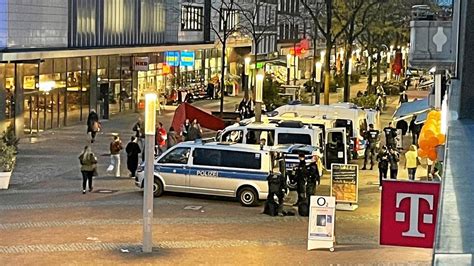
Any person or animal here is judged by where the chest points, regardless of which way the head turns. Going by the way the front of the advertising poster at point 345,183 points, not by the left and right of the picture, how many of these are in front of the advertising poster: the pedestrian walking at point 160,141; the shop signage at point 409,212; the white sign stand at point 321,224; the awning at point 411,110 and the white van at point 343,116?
2

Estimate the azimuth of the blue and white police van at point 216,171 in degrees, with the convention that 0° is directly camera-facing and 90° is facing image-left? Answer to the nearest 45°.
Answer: approximately 90°

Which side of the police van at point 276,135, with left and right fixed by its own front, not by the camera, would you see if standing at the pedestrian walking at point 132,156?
front

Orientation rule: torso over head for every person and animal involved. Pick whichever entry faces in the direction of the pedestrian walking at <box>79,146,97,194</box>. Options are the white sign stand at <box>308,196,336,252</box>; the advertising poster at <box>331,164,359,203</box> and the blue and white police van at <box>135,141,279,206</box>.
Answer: the blue and white police van

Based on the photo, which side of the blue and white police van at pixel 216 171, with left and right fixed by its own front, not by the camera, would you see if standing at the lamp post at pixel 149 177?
left

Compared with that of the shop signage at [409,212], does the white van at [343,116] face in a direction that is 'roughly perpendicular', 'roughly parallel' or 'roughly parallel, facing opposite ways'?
roughly perpendicular

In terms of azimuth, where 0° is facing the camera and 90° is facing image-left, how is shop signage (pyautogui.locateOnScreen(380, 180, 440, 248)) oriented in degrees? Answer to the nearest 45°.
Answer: approximately 0°

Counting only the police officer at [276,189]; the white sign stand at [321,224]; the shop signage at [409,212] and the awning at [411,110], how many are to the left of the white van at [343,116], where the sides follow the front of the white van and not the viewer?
3

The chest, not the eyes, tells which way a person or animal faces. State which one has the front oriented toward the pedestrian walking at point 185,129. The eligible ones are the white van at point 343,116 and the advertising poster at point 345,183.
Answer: the white van

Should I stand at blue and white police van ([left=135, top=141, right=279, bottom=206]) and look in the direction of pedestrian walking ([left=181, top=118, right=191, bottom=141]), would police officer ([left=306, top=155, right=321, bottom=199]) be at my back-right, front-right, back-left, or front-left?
back-right

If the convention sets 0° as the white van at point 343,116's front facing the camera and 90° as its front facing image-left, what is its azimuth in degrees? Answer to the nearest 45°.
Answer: approximately 90°

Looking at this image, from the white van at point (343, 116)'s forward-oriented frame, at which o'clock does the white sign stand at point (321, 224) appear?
The white sign stand is roughly at 9 o'clock from the white van.

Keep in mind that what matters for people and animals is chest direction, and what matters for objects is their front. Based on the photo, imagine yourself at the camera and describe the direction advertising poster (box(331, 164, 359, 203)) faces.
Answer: facing the viewer

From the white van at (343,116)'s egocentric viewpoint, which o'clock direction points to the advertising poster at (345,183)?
The advertising poster is roughly at 9 o'clock from the white van.

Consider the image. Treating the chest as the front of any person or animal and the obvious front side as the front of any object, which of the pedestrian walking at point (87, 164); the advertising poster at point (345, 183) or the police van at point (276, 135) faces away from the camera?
the pedestrian walking
